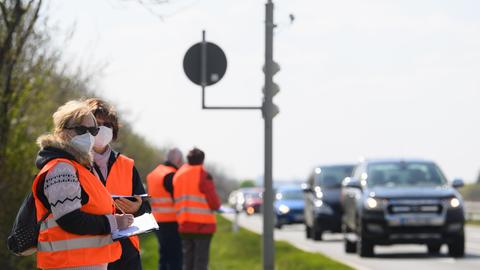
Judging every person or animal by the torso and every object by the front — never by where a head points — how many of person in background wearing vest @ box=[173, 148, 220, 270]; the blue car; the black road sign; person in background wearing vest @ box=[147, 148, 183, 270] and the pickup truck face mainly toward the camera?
2

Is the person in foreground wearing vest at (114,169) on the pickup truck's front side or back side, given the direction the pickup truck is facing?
on the front side

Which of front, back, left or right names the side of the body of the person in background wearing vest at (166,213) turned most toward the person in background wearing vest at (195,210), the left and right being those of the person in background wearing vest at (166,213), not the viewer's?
right

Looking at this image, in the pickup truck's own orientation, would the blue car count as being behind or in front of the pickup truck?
behind

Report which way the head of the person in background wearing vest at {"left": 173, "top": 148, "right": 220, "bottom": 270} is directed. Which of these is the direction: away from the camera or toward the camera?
away from the camera

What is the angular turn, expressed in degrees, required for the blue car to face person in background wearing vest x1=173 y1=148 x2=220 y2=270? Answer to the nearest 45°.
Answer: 0° — it already faces them

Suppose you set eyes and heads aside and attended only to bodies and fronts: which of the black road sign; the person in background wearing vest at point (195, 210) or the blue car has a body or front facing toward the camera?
the blue car

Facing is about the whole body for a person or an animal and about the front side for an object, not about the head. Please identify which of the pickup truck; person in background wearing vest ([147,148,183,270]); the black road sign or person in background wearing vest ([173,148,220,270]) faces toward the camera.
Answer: the pickup truck

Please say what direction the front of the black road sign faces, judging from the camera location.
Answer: facing away from the viewer

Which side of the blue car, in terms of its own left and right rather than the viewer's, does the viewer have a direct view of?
front

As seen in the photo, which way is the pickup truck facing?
toward the camera

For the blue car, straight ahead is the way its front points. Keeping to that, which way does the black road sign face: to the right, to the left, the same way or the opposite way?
the opposite way

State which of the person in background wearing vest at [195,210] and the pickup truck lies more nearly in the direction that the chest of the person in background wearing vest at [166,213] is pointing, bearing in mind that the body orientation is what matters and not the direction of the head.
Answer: the pickup truck
